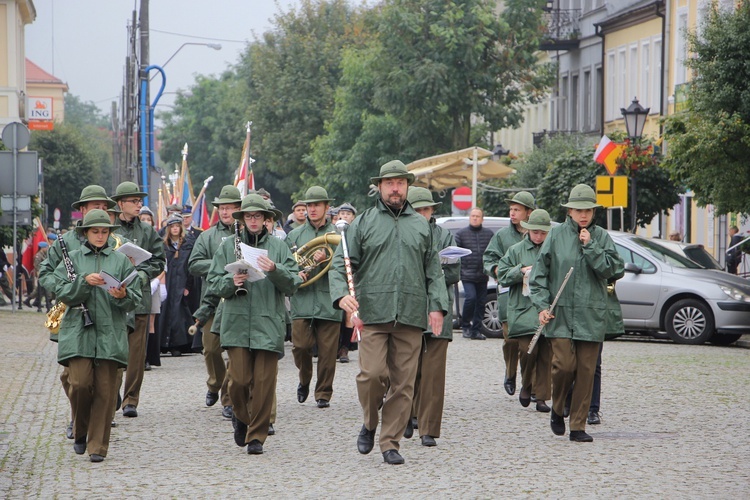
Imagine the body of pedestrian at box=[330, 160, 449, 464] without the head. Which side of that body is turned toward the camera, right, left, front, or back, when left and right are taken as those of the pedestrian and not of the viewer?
front

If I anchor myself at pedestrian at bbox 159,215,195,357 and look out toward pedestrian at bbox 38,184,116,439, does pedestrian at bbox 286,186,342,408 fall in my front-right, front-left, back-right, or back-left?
front-left

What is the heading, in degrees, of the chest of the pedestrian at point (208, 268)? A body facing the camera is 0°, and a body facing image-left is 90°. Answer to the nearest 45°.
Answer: approximately 0°

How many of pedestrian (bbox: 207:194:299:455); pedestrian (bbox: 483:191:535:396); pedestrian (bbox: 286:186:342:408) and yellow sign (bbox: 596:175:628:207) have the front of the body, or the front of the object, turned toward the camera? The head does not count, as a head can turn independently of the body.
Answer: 4

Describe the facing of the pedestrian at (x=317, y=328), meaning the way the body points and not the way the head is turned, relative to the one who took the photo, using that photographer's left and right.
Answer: facing the viewer

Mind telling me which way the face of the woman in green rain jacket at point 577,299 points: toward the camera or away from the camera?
toward the camera

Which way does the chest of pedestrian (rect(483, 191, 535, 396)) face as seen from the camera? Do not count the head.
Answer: toward the camera

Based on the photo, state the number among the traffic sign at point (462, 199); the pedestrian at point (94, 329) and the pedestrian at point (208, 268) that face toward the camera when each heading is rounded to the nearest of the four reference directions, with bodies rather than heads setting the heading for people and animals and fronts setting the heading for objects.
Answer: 3

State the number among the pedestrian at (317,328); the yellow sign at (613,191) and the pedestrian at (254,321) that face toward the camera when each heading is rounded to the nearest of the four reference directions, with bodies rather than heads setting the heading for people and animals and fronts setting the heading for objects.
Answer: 3

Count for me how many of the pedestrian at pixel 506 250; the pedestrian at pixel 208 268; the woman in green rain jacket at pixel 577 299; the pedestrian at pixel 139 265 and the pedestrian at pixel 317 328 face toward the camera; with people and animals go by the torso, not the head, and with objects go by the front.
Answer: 5

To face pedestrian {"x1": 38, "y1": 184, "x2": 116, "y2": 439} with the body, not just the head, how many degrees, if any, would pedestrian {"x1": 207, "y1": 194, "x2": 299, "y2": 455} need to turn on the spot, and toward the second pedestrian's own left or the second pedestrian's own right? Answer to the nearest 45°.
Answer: approximately 90° to the second pedestrian's own right
